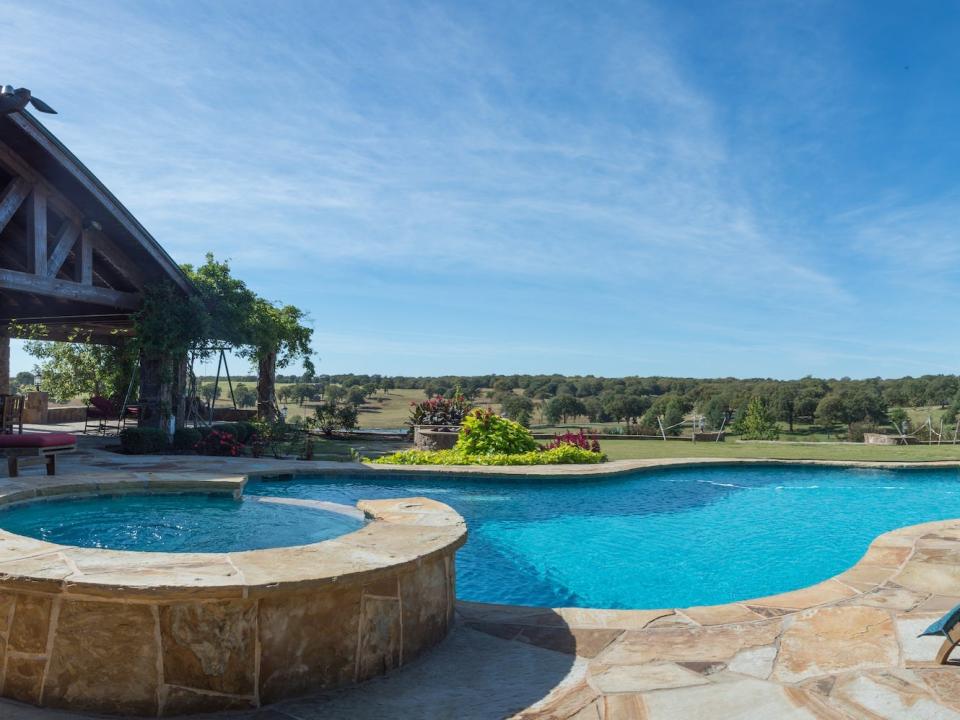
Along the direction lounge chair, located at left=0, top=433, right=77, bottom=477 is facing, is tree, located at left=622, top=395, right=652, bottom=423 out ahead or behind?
ahead

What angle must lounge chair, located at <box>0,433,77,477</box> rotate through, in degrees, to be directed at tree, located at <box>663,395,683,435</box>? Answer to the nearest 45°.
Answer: approximately 45° to its left

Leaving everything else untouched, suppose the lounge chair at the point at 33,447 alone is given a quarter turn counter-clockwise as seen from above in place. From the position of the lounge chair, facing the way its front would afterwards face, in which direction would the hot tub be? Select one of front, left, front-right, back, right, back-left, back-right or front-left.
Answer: back

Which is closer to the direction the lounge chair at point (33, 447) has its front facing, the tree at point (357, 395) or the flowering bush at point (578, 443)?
the flowering bush

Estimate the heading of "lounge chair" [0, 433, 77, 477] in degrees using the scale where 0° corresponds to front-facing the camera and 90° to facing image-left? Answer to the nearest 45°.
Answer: approximately 270°

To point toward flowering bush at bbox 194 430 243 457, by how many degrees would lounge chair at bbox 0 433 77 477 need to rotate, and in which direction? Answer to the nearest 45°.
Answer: approximately 45° to its left

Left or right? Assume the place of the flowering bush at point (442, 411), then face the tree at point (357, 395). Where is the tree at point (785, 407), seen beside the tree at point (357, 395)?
right

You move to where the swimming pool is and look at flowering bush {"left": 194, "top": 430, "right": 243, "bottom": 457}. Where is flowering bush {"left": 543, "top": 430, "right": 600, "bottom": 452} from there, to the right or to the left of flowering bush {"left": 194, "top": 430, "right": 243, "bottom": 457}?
right

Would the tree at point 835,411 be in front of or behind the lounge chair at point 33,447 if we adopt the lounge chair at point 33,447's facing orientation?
in front

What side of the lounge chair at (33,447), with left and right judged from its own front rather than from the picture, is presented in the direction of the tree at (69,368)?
left

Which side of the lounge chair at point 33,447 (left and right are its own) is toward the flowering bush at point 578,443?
front

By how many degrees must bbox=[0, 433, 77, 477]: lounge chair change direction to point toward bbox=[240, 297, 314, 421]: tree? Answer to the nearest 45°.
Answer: approximately 45° to its left

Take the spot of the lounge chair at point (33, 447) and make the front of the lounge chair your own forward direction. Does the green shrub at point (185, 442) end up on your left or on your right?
on your left
